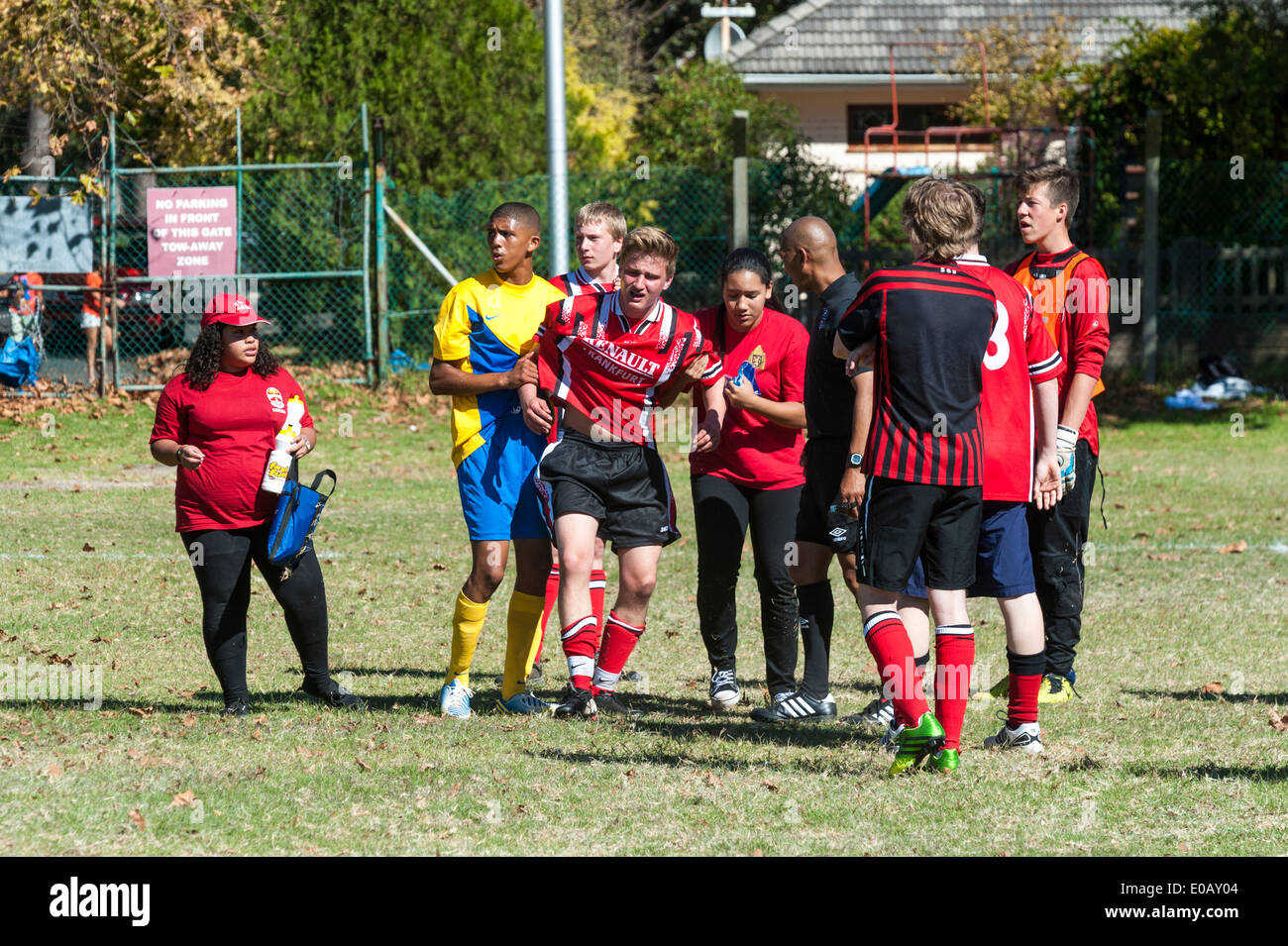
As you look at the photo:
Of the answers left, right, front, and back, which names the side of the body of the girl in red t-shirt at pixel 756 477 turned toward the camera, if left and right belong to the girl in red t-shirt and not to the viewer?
front

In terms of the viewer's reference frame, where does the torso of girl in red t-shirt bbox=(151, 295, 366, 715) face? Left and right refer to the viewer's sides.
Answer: facing the viewer and to the right of the viewer

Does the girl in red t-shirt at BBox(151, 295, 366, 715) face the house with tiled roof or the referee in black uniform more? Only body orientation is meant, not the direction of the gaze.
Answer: the referee in black uniform

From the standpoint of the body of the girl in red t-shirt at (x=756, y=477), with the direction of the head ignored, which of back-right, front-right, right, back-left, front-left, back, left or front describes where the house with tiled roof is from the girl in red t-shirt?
back

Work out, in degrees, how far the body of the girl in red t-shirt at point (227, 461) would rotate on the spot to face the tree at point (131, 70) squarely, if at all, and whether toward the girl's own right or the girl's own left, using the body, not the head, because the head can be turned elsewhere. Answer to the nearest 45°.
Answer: approximately 135° to the girl's own left

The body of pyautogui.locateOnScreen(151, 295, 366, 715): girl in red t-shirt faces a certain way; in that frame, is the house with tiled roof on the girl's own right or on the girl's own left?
on the girl's own left

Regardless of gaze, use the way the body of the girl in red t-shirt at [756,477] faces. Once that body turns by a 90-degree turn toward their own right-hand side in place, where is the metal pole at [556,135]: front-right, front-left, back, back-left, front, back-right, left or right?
right

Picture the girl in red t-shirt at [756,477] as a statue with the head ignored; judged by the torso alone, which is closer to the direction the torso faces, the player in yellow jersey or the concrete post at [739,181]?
the player in yellow jersey

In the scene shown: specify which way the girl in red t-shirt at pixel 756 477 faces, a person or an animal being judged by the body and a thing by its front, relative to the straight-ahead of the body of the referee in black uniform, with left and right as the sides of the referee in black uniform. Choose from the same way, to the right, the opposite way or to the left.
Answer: to the left

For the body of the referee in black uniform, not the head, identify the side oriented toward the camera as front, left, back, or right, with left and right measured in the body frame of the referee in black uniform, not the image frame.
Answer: left

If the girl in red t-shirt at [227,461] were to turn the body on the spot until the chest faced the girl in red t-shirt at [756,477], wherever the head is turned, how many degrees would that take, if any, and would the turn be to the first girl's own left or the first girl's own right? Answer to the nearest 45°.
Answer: approximately 45° to the first girl's own left
